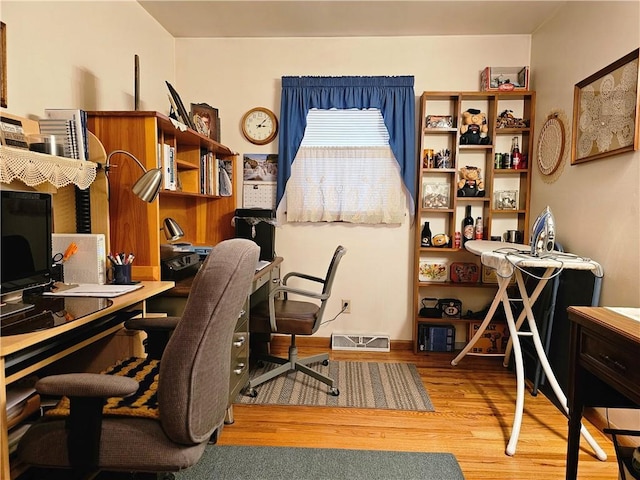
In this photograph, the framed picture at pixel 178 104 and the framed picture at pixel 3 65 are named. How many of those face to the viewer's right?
2

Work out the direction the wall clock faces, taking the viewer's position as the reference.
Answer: facing the viewer

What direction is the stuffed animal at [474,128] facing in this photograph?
toward the camera

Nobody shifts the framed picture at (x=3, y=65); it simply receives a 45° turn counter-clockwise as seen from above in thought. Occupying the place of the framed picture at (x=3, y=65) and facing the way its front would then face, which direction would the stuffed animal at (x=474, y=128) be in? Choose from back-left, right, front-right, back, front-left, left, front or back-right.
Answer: front-right

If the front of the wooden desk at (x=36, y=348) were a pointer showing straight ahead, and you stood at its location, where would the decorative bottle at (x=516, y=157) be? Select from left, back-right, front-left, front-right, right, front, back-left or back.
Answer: front-left

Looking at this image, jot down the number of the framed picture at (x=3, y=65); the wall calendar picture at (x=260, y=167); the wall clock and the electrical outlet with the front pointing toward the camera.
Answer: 3

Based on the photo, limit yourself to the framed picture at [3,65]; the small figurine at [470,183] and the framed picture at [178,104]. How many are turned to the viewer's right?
2

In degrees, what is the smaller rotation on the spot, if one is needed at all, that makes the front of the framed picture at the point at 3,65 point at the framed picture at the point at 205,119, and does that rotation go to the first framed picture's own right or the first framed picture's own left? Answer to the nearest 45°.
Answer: approximately 45° to the first framed picture's own left

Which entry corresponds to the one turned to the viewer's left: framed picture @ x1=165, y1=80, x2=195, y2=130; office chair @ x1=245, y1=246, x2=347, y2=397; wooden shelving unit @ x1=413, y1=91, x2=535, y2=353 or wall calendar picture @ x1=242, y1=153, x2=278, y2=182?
the office chair

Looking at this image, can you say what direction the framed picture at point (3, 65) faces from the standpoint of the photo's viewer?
facing to the right of the viewer

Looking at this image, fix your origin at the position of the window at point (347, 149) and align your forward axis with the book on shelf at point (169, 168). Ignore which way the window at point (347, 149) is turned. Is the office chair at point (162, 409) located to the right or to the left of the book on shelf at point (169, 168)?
left

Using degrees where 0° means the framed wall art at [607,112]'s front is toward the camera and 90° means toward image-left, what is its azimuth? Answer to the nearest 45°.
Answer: approximately 45°

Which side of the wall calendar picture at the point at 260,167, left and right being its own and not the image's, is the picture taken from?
front

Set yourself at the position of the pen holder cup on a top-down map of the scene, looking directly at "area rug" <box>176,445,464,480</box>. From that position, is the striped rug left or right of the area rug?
left

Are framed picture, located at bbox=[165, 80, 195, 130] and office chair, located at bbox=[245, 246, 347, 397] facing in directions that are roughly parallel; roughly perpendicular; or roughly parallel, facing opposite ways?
roughly parallel, facing opposite ways

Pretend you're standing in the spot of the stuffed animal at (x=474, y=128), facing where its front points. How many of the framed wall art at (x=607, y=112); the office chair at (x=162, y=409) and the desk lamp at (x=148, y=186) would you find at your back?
0

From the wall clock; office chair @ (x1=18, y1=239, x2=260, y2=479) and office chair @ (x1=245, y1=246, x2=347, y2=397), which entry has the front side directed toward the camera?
the wall clock
